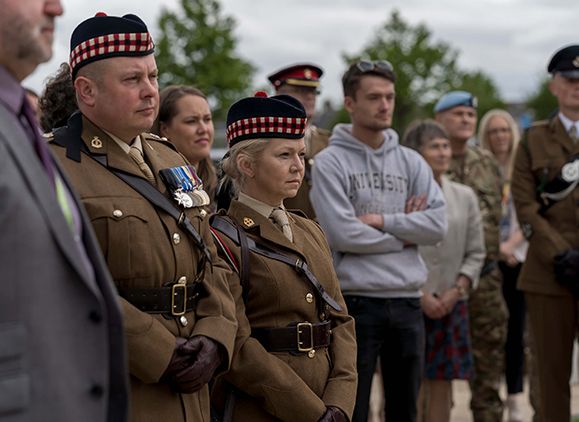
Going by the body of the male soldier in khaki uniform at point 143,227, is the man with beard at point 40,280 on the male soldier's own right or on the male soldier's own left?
on the male soldier's own right

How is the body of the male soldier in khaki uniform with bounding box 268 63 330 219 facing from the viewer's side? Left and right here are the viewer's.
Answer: facing the viewer and to the right of the viewer

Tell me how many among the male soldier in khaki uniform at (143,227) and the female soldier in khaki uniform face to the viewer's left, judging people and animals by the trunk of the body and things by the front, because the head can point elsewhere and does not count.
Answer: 0

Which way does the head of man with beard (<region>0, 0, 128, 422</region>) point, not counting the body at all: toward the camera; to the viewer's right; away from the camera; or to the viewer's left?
to the viewer's right

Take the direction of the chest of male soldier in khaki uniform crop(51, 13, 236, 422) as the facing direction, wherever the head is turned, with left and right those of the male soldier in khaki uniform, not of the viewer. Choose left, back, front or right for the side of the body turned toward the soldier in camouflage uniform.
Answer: left

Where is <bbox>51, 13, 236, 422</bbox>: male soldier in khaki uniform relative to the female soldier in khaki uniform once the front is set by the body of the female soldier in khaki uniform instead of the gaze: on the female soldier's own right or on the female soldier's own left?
on the female soldier's own right

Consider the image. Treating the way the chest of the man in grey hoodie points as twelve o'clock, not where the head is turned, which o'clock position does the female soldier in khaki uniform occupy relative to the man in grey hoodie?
The female soldier in khaki uniform is roughly at 2 o'clock from the man in grey hoodie.

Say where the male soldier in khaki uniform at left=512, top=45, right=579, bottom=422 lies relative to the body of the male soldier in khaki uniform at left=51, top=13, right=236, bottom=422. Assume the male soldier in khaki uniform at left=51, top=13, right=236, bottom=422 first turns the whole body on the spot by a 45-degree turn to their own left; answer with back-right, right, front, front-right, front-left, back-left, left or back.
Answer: front-left
